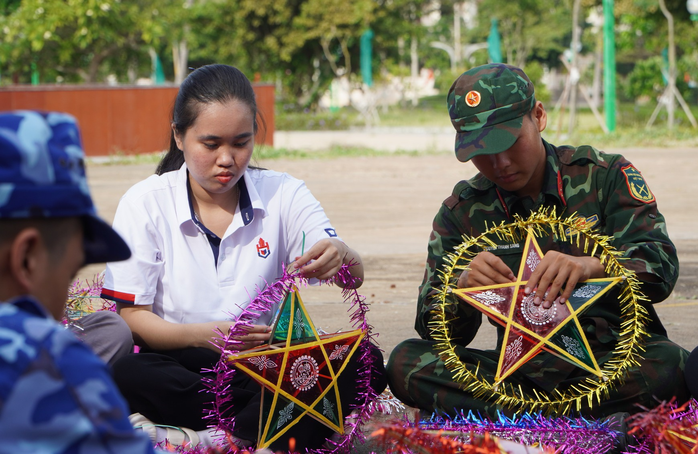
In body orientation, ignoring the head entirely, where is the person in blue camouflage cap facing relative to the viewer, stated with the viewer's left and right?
facing away from the viewer and to the right of the viewer

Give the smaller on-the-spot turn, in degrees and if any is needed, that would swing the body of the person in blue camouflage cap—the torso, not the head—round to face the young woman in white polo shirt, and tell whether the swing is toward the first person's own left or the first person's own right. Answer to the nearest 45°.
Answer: approximately 45° to the first person's own left

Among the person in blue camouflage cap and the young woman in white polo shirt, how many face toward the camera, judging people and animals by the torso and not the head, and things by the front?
1

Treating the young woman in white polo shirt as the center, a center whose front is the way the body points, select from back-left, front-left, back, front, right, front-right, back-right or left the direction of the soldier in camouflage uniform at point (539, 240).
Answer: left

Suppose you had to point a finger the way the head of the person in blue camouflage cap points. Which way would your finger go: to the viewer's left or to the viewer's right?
to the viewer's right

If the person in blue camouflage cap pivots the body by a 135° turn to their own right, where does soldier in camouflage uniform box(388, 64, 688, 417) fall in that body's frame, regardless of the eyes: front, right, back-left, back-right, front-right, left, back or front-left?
back-left

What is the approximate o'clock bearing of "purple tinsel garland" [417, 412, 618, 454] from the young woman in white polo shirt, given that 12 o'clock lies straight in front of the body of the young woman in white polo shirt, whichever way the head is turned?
The purple tinsel garland is roughly at 10 o'clock from the young woman in white polo shirt.

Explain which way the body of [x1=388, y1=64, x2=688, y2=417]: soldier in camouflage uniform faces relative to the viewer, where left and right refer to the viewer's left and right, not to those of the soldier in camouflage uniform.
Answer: facing the viewer and to the left of the viewer
